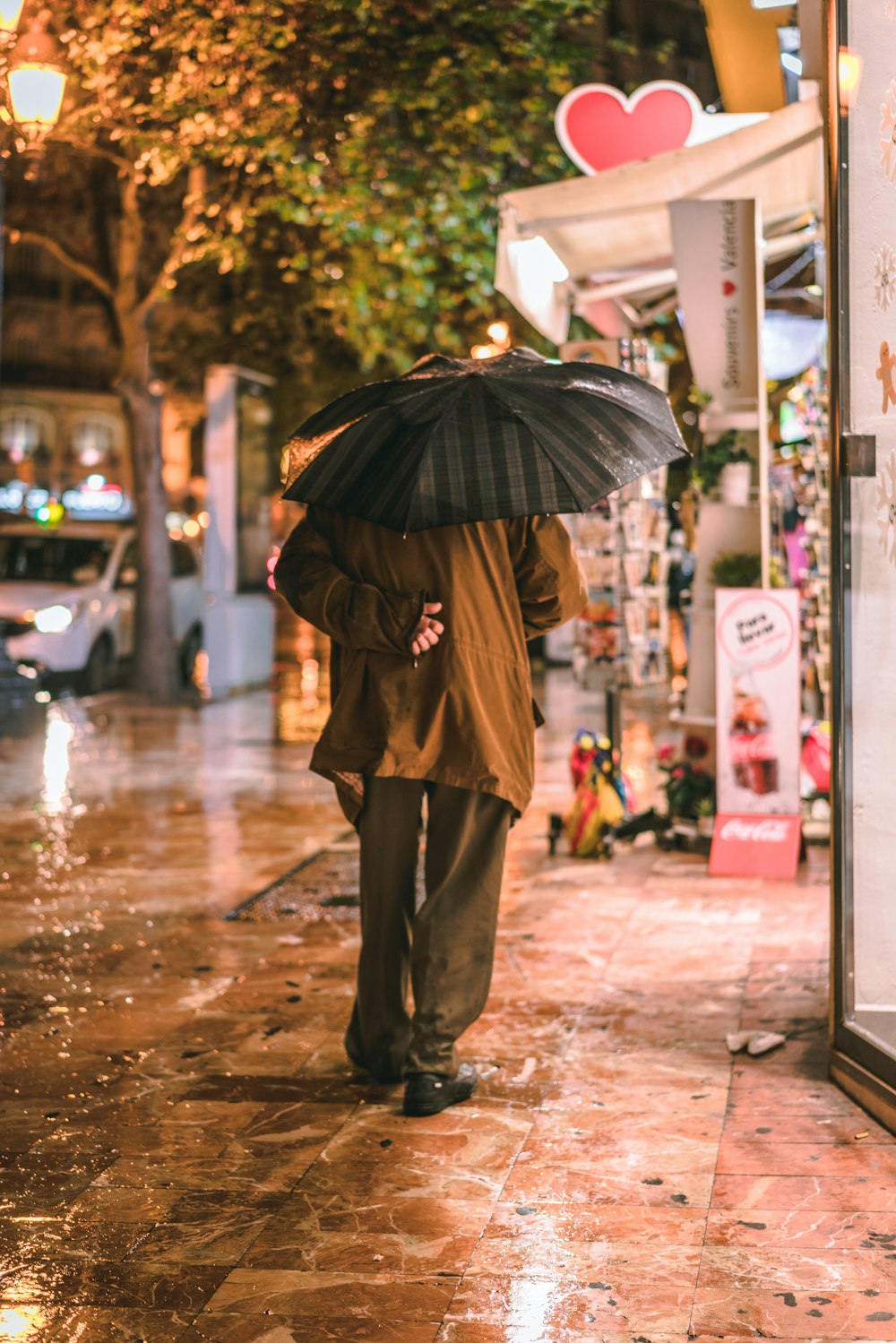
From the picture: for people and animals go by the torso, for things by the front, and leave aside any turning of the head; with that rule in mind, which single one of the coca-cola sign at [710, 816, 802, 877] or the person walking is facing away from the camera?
the person walking

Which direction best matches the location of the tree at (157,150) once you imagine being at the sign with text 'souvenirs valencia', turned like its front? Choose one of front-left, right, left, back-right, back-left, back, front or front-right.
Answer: back-right

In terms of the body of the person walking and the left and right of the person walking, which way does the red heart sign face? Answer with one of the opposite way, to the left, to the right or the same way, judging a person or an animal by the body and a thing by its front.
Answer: the opposite way

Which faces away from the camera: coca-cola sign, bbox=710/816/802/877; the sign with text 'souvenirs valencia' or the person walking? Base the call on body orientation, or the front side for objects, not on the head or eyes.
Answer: the person walking

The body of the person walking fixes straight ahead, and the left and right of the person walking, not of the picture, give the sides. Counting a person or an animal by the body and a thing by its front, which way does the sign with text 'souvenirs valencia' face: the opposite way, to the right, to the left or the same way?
the opposite way

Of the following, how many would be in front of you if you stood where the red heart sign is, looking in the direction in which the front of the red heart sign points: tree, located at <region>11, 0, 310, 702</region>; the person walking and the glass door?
2

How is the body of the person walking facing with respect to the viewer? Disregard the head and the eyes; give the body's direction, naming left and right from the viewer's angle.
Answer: facing away from the viewer

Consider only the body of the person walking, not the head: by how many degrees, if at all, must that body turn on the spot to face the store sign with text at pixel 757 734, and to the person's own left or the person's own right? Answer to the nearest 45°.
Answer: approximately 45° to the person's own right

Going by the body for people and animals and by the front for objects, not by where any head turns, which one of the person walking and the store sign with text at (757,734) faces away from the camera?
the person walking

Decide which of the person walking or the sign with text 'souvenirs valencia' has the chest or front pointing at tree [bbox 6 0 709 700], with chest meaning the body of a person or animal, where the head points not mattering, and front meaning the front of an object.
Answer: the person walking

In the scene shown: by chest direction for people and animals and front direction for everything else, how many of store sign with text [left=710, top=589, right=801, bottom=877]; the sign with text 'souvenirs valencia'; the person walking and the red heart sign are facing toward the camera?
3
